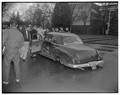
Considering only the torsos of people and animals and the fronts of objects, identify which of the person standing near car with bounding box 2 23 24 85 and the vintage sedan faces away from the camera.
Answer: the person standing near car

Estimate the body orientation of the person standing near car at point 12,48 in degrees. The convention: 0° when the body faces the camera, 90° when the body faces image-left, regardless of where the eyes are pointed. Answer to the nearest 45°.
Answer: approximately 180°

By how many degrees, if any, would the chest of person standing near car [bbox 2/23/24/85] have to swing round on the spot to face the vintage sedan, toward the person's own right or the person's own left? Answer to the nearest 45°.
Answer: approximately 90° to the person's own right
